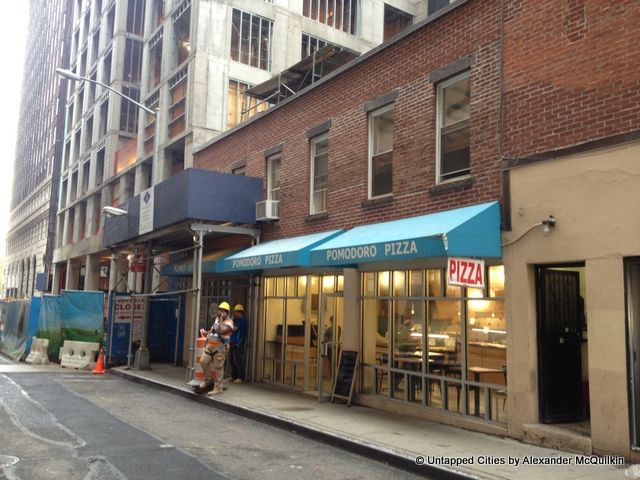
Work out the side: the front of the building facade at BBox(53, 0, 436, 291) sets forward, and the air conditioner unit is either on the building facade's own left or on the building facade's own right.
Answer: on the building facade's own left

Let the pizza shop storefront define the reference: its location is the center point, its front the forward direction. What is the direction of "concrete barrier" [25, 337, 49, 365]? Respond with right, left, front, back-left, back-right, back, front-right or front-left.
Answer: right

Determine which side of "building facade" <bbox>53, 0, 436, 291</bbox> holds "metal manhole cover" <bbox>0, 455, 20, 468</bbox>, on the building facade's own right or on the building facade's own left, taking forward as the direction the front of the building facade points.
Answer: on the building facade's own left

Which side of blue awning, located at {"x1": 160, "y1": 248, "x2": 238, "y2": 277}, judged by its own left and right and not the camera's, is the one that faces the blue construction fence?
right

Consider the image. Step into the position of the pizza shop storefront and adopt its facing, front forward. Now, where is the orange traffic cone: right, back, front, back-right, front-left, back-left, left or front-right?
right

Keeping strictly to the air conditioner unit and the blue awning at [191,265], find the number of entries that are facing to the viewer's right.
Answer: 0

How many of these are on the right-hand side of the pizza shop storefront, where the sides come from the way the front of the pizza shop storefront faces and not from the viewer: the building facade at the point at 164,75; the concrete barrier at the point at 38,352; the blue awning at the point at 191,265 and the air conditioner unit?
4

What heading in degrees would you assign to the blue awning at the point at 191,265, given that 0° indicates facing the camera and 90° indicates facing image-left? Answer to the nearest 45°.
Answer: approximately 45°

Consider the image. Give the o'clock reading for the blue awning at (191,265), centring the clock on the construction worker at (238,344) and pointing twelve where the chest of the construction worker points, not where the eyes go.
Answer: The blue awning is roughly at 2 o'clock from the construction worker.

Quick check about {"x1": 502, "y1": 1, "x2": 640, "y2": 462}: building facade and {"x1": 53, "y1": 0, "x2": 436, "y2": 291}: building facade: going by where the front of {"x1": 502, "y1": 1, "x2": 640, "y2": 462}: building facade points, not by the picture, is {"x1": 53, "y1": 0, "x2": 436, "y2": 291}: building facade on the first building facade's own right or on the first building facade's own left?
on the first building facade's own right

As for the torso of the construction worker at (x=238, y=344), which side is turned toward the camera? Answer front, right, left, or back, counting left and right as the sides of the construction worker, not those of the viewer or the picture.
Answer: left
